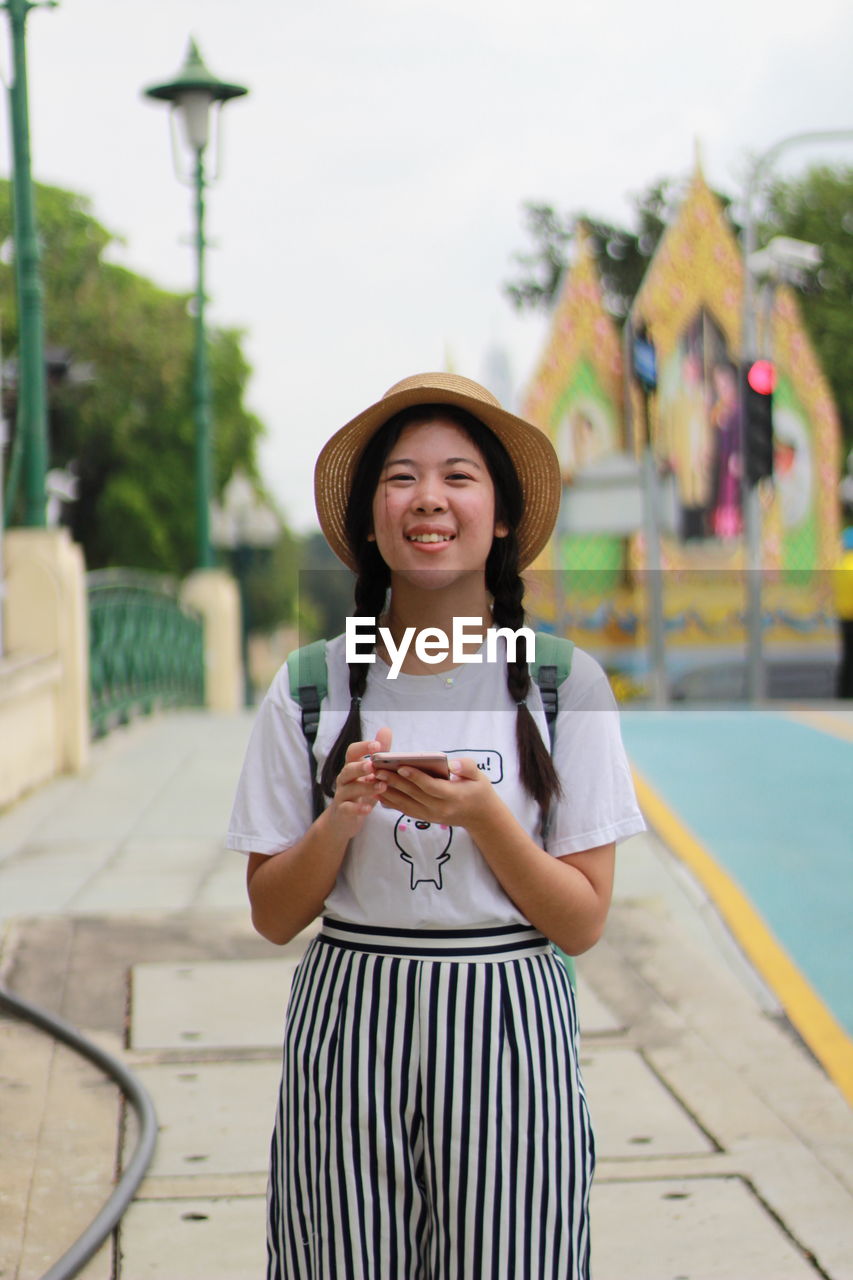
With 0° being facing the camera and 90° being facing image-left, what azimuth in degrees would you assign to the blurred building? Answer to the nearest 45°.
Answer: approximately 0°

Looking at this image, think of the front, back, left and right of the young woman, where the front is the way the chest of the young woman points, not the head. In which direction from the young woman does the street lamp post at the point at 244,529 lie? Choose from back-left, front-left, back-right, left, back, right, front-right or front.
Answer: back

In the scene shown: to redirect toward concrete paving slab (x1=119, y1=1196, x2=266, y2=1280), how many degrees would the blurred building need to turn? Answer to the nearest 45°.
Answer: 0° — it already faces it

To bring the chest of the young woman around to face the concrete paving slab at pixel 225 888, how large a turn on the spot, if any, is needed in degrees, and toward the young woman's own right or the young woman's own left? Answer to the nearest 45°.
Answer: approximately 180°

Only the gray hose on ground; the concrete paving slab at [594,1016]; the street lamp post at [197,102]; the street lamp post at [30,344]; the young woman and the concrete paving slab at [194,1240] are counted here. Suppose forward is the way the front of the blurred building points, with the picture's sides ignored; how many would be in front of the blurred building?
6

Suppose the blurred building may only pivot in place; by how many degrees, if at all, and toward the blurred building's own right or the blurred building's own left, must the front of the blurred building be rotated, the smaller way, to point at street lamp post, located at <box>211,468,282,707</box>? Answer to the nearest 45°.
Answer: approximately 45° to the blurred building's own right

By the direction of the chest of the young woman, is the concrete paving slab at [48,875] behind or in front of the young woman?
behind

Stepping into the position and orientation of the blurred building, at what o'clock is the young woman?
The young woman is roughly at 12 o'clock from the blurred building.

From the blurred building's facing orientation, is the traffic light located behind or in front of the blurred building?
in front

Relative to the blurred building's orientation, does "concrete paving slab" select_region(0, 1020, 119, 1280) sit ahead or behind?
ahead

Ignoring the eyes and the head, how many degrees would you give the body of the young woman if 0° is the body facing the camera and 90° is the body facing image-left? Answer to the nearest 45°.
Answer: approximately 0°

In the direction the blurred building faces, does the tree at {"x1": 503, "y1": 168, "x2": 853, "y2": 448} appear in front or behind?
behind
